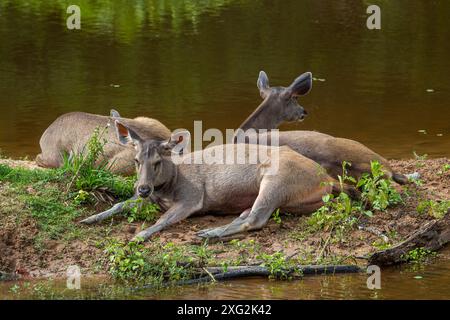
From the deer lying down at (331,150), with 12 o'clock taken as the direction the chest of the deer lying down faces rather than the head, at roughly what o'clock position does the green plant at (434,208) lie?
The green plant is roughly at 7 o'clock from the deer lying down.

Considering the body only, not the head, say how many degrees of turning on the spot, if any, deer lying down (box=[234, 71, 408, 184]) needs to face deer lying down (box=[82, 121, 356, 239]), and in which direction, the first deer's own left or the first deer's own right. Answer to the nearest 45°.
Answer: approximately 45° to the first deer's own left

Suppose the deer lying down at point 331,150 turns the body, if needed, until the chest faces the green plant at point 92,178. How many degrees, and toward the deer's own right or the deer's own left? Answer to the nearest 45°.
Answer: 0° — it already faces it

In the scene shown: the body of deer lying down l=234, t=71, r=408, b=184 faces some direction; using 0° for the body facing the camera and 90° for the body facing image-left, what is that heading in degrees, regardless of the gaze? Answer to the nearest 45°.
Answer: approximately 90°

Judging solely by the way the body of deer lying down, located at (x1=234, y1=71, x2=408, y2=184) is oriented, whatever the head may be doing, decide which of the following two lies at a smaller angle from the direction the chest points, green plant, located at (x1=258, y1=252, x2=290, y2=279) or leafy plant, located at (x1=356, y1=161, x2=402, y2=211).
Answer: the green plant

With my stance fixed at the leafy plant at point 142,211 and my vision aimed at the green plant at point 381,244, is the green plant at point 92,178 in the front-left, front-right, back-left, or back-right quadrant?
back-left

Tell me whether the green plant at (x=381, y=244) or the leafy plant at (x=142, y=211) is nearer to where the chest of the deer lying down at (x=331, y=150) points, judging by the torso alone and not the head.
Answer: the leafy plant

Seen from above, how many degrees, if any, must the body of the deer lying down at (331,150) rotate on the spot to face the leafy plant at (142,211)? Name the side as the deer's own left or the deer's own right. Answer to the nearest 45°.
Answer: approximately 45° to the deer's own left

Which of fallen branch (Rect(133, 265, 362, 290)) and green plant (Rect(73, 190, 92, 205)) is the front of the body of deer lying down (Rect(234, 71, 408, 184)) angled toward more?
the green plant

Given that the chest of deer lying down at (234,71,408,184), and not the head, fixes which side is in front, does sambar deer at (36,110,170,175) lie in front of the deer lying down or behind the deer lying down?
in front

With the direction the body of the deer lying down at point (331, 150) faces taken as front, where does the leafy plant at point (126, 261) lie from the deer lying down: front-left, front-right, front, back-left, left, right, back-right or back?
front-left

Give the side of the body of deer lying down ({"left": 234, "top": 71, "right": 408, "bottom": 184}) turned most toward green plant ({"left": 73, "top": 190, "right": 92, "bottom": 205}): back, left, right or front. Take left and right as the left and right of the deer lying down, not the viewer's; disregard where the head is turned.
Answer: front

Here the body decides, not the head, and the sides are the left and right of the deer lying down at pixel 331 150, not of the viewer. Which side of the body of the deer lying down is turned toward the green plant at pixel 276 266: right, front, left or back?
left
